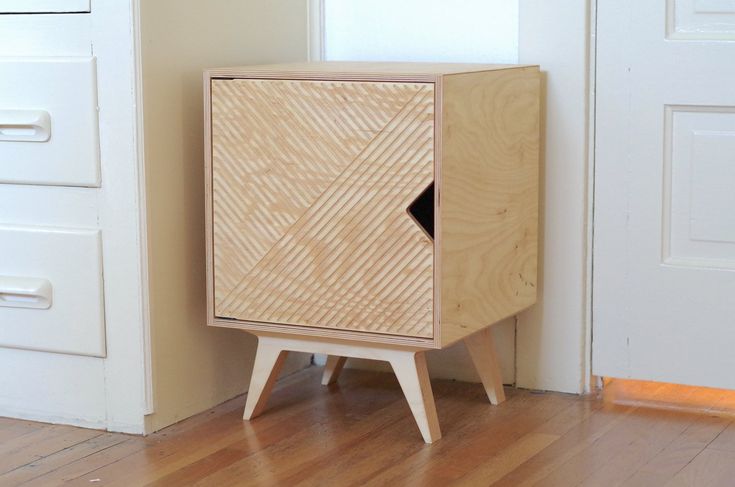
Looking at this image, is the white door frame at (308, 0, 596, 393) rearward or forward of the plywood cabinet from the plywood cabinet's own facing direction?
rearward

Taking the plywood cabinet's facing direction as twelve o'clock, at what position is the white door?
The white door is roughly at 7 o'clock from the plywood cabinet.

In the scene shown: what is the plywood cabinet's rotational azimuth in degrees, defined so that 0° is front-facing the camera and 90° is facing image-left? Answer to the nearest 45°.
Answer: approximately 45°
